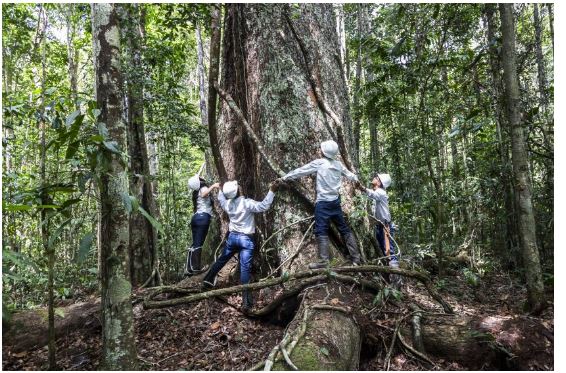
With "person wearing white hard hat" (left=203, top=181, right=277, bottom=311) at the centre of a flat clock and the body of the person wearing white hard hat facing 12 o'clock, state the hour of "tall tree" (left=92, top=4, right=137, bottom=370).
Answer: The tall tree is roughly at 7 o'clock from the person wearing white hard hat.

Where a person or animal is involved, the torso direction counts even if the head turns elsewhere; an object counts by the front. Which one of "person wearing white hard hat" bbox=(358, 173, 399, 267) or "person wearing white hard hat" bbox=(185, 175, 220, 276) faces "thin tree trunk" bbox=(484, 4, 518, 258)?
"person wearing white hard hat" bbox=(185, 175, 220, 276)

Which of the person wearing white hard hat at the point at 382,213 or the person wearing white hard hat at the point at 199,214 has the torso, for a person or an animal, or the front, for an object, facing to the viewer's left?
the person wearing white hard hat at the point at 382,213

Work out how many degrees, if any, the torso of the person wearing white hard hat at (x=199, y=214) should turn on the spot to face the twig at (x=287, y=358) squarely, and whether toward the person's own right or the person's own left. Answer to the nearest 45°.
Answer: approximately 90° to the person's own right

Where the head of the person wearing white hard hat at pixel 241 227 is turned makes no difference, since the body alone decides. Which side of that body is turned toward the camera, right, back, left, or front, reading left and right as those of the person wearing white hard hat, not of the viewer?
back

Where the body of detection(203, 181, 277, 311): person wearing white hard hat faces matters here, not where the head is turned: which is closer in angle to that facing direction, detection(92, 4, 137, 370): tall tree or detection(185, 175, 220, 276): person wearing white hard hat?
the person wearing white hard hat

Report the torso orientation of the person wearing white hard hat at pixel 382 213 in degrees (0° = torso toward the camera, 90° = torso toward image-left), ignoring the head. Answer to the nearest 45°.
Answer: approximately 90°

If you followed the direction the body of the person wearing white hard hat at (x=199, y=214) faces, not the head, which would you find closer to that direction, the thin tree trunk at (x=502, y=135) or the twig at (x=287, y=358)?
the thin tree trunk

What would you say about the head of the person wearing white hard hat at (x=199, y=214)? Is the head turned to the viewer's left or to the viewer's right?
to the viewer's right

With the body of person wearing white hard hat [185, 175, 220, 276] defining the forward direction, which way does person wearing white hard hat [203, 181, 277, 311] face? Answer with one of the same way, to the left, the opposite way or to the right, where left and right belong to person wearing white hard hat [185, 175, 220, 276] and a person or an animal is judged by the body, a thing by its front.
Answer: to the left

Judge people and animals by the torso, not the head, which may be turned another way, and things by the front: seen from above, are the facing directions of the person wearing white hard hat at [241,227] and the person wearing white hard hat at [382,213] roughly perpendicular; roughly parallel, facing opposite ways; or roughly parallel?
roughly perpendicular

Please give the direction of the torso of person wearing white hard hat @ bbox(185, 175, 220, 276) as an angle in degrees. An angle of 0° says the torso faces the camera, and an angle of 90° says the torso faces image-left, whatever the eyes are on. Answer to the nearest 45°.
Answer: approximately 270°

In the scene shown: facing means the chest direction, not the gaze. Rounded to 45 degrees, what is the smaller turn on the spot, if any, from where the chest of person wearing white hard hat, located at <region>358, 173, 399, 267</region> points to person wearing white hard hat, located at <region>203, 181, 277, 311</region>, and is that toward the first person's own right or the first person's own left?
approximately 45° to the first person's own left

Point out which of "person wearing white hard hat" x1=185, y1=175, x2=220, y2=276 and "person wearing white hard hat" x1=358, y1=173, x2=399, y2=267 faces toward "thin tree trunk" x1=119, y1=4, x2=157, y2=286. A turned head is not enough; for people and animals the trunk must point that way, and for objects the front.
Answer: "person wearing white hard hat" x1=358, y1=173, x2=399, y2=267

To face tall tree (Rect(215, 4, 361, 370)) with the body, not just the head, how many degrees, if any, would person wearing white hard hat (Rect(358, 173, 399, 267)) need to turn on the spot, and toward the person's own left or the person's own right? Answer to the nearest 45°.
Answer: approximately 45° to the person's own left
